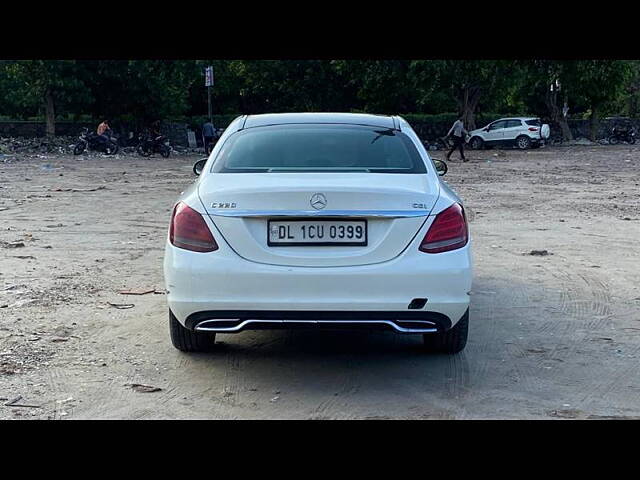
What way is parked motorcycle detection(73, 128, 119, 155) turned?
to the viewer's left

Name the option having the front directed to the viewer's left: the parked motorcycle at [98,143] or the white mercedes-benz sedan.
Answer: the parked motorcycle

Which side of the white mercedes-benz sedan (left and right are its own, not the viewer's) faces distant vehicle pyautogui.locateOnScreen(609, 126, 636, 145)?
front

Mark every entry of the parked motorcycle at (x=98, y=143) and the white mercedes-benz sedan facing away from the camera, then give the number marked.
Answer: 1

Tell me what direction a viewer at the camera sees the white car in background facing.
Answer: facing away from the viewer and to the left of the viewer

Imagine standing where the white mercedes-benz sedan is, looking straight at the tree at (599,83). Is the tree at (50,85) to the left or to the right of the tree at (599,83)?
left

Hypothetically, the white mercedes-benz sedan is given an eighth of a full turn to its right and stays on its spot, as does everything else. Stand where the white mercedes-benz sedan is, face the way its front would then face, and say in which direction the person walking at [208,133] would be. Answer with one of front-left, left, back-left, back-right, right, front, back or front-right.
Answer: front-left

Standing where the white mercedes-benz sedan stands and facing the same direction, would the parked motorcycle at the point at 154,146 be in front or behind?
in front

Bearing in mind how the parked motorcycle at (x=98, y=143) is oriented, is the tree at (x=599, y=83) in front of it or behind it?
behind

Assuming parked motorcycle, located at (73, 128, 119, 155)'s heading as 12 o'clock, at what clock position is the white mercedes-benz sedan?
The white mercedes-benz sedan is roughly at 9 o'clock from the parked motorcycle.

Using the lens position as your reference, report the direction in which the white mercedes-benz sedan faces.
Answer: facing away from the viewer

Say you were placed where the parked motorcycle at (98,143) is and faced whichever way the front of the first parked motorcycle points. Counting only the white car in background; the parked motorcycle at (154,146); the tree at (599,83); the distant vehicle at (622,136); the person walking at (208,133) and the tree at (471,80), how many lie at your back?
6

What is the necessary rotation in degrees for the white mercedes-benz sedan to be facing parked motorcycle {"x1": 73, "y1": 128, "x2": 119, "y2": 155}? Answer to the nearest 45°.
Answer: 0° — it already faces it

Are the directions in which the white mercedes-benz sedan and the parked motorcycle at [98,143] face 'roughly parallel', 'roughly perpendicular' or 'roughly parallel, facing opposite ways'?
roughly perpendicular

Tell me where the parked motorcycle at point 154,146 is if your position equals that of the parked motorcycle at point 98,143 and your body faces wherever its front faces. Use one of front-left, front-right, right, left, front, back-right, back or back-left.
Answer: back

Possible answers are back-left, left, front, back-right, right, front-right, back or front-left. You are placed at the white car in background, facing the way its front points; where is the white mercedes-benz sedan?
back-left
